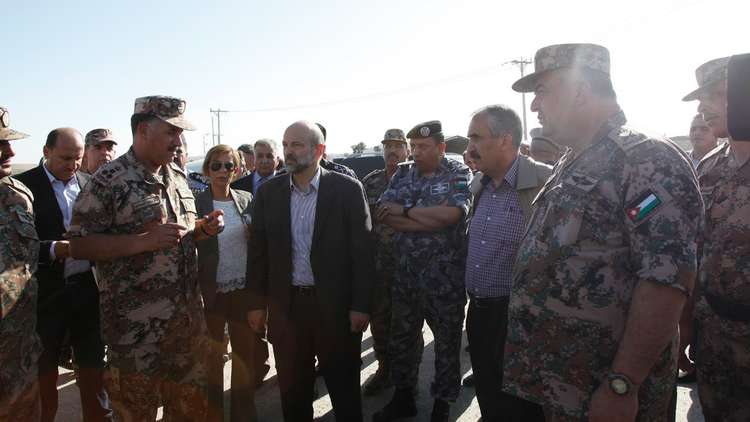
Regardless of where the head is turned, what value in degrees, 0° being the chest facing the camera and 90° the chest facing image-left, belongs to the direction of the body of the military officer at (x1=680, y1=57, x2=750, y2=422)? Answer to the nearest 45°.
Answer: approximately 45°

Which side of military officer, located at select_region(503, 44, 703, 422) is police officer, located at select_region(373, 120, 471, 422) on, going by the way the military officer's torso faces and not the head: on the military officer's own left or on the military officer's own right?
on the military officer's own right

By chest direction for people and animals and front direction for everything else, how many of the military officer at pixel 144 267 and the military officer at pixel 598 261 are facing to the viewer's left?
1

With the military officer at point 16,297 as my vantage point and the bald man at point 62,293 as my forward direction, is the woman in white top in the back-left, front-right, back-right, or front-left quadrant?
front-right

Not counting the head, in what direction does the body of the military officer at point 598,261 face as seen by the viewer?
to the viewer's left

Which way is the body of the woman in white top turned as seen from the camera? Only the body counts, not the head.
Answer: toward the camera

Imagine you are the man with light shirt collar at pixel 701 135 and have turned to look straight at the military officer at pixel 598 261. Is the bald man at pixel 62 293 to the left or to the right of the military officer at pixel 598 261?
right

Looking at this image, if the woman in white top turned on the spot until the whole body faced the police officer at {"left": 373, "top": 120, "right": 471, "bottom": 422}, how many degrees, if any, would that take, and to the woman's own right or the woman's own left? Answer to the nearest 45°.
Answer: approximately 90° to the woman's own left

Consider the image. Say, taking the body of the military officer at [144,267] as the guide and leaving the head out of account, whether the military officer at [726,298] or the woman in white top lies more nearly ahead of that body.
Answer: the military officer

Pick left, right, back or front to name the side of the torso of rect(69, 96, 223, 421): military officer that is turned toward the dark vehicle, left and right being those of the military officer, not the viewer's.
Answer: left

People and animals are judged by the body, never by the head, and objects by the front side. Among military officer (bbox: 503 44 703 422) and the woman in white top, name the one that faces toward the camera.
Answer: the woman in white top

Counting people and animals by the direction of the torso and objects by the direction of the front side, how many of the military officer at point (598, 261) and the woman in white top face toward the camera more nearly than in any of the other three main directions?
1

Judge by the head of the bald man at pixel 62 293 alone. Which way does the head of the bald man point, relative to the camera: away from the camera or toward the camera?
toward the camera

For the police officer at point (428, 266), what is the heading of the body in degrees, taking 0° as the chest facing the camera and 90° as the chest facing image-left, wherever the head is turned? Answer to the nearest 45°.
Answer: approximately 45°

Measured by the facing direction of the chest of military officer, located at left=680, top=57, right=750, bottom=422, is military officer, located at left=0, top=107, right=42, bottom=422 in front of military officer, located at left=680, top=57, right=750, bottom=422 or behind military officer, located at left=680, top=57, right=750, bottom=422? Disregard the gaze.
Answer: in front

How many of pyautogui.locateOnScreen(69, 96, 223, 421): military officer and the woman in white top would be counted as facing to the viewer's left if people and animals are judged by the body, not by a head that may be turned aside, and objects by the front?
0

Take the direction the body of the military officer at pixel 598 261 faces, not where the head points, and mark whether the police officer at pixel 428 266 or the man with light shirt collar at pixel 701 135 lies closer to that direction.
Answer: the police officer

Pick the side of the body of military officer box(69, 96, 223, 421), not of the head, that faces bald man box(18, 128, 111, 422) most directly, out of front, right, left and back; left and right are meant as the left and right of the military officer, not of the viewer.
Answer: back
